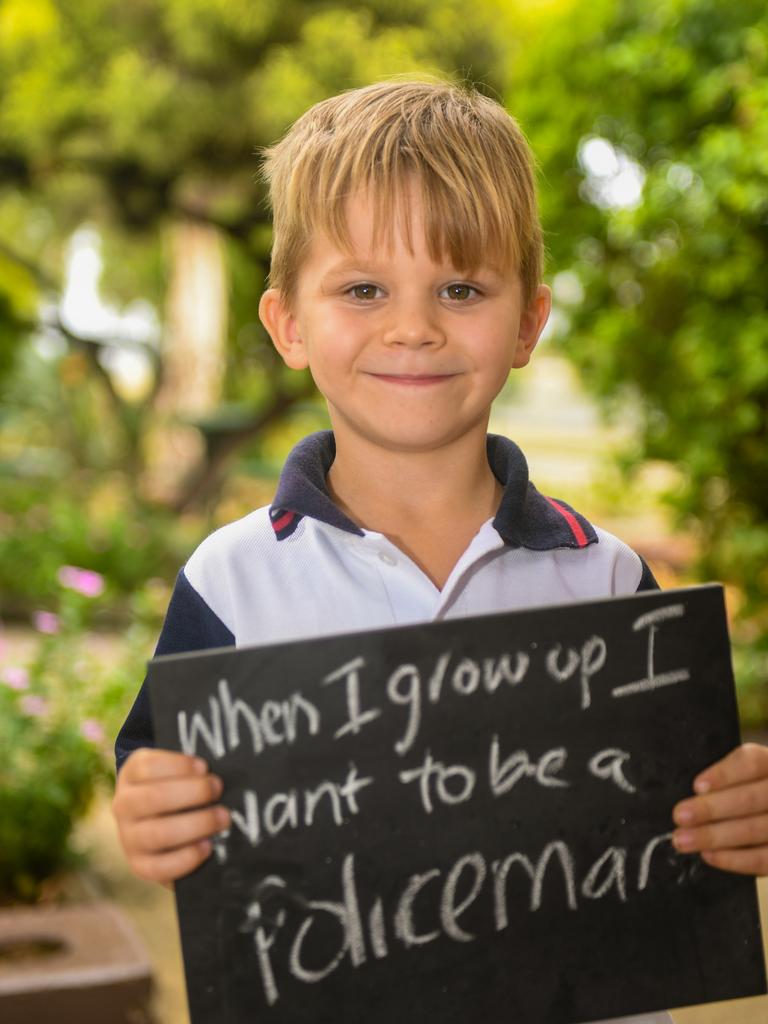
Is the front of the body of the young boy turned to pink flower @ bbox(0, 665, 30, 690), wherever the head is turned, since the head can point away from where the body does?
no

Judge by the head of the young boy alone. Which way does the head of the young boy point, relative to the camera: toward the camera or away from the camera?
toward the camera

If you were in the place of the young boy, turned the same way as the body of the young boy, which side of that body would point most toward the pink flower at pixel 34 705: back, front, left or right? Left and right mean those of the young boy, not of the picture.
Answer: back

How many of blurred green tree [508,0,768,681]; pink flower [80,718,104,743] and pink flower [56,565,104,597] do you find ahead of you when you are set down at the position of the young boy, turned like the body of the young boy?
0

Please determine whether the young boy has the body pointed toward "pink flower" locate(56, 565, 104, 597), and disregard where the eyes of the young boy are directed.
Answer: no

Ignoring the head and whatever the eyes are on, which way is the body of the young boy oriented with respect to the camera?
toward the camera

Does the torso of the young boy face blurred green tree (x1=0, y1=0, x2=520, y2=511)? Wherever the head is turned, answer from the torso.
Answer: no

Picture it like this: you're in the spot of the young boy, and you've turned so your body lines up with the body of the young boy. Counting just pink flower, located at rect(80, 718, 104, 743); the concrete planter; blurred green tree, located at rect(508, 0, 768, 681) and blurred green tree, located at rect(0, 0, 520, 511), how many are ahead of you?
0

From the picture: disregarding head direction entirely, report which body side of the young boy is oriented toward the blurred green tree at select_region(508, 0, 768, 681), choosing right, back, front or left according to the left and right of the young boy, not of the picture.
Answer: back

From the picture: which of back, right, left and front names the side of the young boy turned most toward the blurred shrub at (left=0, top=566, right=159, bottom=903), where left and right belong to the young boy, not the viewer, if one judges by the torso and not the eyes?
back

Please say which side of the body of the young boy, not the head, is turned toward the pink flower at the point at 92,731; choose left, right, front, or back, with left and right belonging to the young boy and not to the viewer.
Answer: back
